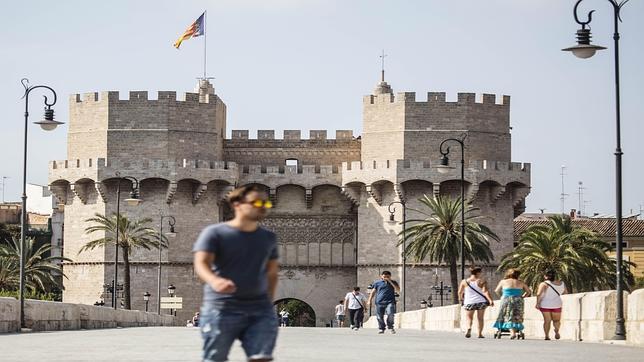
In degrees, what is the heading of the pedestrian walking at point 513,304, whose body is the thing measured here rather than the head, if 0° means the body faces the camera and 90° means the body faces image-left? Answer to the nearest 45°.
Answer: approximately 180°

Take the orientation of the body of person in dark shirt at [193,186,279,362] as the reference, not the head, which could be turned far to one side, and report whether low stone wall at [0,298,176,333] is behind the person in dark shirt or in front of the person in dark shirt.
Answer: behind

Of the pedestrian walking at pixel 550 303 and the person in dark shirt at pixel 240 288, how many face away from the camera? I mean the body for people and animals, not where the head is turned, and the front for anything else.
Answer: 1

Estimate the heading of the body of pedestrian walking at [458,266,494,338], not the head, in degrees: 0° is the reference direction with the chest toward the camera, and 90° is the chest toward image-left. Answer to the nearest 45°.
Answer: approximately 180°

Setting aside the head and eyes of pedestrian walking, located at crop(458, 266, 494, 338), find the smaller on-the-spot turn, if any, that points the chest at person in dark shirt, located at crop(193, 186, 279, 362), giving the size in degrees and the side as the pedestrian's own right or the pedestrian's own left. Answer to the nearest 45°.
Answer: approximately 180°

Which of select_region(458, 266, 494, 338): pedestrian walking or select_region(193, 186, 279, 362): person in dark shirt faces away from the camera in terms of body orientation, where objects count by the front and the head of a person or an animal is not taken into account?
the pedestrian walking

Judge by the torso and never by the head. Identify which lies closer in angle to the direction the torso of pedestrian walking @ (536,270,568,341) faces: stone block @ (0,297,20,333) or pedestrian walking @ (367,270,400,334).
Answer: the pedestrian walking

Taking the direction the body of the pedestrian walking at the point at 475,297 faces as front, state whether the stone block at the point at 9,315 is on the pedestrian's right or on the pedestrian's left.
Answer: on the pedestrian's left

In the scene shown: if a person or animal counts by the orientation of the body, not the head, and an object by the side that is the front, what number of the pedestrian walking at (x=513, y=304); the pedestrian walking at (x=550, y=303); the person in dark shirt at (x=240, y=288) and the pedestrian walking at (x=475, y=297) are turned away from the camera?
3

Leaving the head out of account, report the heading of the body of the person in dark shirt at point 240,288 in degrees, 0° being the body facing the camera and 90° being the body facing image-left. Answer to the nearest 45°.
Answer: approximately 315°

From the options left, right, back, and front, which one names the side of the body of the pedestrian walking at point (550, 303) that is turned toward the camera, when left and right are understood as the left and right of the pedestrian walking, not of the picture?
back
